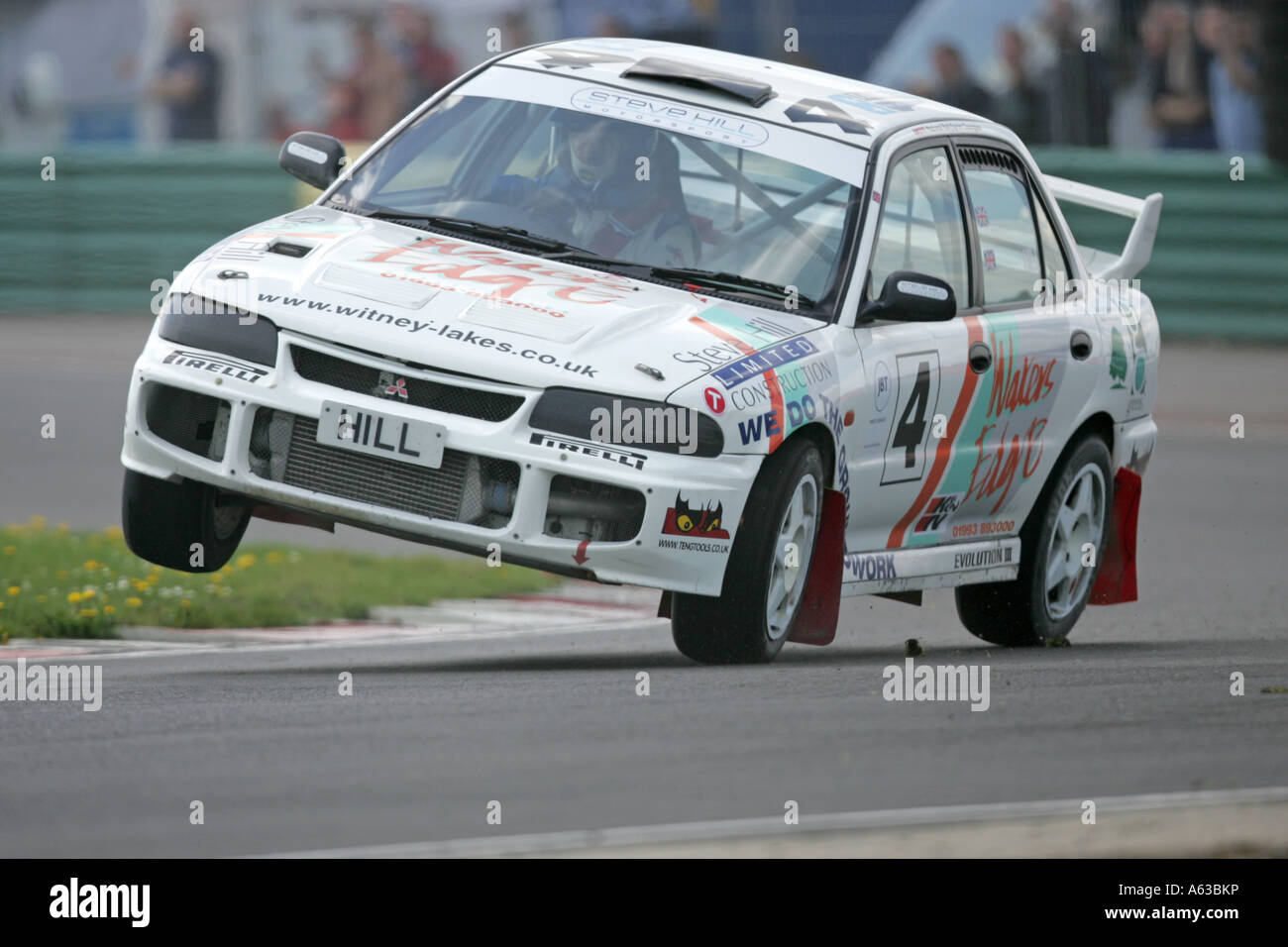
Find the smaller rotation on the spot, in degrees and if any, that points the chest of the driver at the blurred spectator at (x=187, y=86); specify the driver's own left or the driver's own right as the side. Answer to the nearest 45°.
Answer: approximately 135° to the driver's own right

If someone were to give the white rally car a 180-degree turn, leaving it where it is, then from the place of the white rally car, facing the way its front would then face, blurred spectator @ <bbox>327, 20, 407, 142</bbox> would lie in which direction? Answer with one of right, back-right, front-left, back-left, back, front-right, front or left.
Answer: front-left

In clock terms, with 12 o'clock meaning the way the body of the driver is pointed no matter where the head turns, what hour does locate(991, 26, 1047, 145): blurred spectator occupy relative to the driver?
The blurred spectator is roughly at 5 o'clock from the driver.

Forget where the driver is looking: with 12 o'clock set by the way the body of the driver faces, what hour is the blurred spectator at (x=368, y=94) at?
The blurred spectator is roughly at 4 o'clock from the driver.

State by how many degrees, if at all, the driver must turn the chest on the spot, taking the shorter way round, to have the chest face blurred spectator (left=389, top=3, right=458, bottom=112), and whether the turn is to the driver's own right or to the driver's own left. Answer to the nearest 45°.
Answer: approximately 135° to the driver's own right

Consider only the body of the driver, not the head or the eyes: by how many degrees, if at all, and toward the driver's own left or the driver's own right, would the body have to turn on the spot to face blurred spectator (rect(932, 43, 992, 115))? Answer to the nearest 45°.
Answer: approximately 135° to the driver's own right

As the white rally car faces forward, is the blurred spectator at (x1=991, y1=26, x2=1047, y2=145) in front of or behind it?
behind

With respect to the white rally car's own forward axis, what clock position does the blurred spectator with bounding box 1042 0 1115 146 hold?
The blurred spectator is roughly at 5 o'clock from the white rally car.

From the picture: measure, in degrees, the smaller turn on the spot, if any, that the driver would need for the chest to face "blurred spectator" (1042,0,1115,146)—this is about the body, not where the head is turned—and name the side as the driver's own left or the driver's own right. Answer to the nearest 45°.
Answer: approximately 135° to the driver's own right

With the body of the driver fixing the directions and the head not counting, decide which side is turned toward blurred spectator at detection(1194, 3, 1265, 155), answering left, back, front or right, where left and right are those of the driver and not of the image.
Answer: back

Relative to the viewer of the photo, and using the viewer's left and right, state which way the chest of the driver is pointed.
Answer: facing the viewer and to the left of the viewer

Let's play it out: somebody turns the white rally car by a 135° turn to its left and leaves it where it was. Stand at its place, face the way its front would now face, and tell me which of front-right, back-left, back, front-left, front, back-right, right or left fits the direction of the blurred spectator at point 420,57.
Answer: left

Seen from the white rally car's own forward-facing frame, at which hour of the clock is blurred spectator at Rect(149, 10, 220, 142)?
The blurred spectator is roughly at 4 o'clock from the white rally car.

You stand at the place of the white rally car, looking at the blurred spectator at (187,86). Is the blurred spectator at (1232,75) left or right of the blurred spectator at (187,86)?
right
